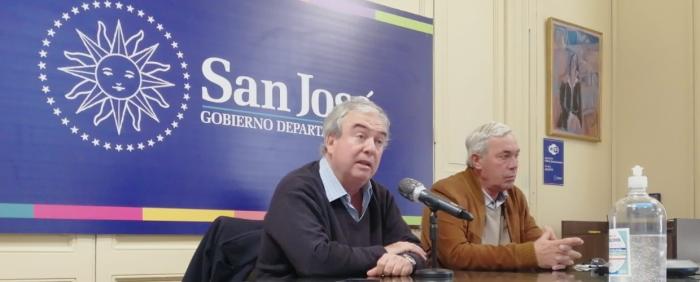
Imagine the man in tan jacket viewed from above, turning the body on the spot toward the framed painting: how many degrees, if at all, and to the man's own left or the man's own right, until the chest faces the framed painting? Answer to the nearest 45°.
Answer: approximately 135° to the man's own left

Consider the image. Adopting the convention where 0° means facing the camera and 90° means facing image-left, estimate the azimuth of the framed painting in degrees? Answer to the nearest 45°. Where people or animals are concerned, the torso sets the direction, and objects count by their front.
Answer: approximately 315°

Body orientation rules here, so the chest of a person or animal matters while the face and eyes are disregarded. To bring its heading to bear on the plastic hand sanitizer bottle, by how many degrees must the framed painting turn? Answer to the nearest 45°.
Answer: approximately 45° to its right

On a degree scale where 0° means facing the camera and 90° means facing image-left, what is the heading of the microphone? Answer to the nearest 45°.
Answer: approximately 90°

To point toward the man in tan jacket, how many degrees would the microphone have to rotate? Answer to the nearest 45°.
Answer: approximately 90° to its right

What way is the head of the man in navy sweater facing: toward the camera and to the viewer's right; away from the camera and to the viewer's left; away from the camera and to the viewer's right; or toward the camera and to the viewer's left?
toward the camera and to the viewer's right

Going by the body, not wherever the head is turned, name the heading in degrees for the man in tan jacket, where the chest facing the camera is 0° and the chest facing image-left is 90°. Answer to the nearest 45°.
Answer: approximately 315°

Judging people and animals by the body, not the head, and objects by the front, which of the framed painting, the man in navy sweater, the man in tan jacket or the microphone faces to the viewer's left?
the microphone

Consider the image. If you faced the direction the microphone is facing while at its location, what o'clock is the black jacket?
The black jacket is roughly at 1 o'clock from the microphone.

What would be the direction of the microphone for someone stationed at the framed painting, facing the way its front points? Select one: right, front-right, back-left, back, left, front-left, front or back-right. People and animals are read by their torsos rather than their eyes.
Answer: front-right

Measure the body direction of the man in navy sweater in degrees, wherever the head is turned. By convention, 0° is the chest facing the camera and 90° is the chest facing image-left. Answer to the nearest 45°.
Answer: approximately 315°
